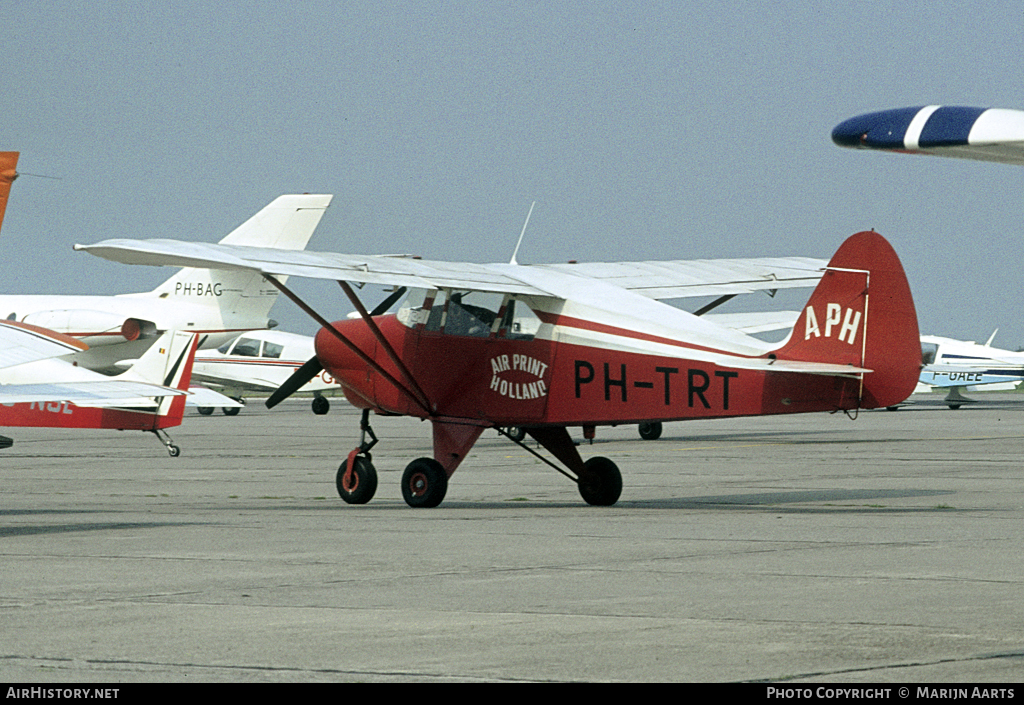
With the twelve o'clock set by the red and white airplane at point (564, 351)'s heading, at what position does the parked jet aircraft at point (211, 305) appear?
The parked jet aircraft is roughly at 1 o'clock from the red and white airplane.

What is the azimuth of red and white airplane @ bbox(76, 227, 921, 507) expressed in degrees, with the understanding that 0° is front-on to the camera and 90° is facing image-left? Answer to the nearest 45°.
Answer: approximately 135°
